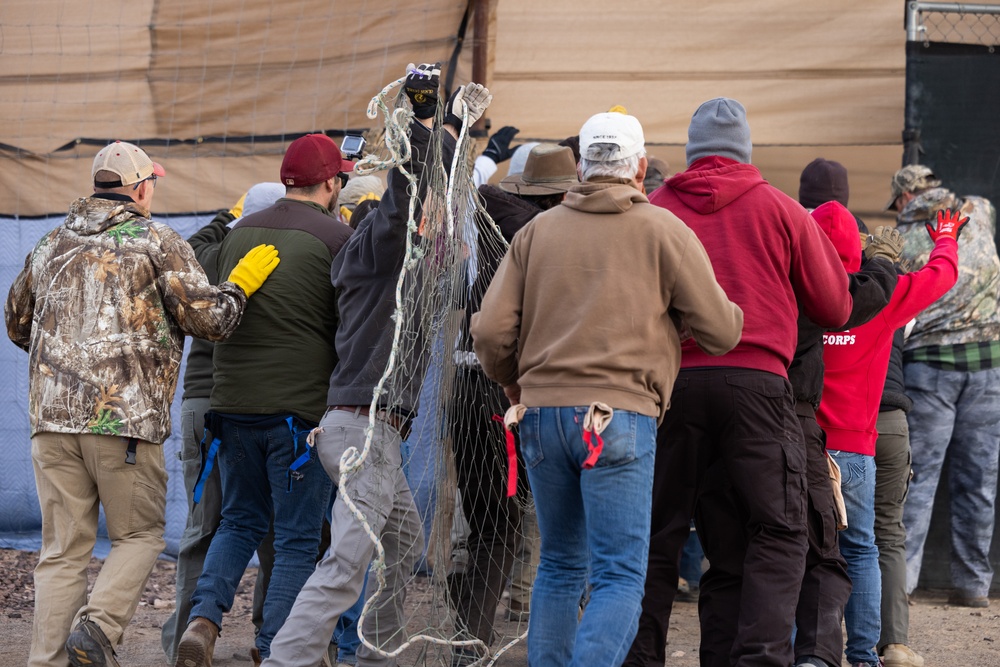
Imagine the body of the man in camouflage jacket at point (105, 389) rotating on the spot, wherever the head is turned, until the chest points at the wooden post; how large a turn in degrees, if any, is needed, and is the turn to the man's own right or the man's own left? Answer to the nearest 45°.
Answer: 0° — they already face it

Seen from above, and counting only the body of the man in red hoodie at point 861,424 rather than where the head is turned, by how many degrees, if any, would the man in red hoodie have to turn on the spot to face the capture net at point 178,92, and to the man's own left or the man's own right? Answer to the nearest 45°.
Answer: approximately 90° to the man's own left

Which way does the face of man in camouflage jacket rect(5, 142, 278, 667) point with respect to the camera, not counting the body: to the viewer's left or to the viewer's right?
to the viewer's right

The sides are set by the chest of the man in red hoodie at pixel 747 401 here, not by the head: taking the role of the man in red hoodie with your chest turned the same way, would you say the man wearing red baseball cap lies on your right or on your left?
on your left

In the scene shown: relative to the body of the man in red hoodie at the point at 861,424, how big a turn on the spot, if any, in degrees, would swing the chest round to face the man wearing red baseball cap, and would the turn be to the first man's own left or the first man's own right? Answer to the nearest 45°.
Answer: approximately 90° to the first man's own left

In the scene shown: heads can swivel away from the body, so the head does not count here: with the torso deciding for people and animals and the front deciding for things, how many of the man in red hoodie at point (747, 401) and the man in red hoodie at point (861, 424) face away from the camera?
2

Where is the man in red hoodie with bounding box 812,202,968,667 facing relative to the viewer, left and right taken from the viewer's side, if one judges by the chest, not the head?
facing away from the viewer

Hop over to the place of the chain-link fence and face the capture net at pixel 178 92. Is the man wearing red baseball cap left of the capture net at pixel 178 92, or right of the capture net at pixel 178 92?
left

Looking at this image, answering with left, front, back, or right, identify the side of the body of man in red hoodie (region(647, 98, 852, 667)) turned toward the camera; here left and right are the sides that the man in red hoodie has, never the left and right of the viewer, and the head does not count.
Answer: back

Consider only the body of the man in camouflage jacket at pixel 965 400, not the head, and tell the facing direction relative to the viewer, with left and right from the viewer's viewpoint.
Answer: facing away from the viewer and to the left of the viewer

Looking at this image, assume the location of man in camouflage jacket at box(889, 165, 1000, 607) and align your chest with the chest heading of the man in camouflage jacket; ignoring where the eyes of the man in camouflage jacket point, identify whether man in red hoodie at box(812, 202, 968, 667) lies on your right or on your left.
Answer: on your left

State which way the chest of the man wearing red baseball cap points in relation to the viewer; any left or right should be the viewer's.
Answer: facing away from the viewer and to the right of the viewer

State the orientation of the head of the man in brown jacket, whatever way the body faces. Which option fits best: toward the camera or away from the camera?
away from the camera

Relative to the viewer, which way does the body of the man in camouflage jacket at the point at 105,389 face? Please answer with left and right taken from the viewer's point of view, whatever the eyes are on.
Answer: facing away from the viewer and to the right of the viewer

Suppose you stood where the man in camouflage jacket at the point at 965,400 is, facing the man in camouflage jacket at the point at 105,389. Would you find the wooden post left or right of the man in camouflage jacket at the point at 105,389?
right

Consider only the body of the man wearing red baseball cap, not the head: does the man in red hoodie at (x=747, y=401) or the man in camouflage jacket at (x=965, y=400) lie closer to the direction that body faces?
the man in camouflage jacket

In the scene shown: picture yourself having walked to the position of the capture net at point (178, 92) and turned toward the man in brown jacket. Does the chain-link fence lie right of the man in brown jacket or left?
left
